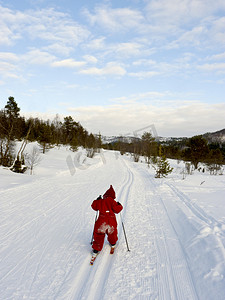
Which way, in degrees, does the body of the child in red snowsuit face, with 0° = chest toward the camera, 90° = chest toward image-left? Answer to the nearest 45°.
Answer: approximately 180°
